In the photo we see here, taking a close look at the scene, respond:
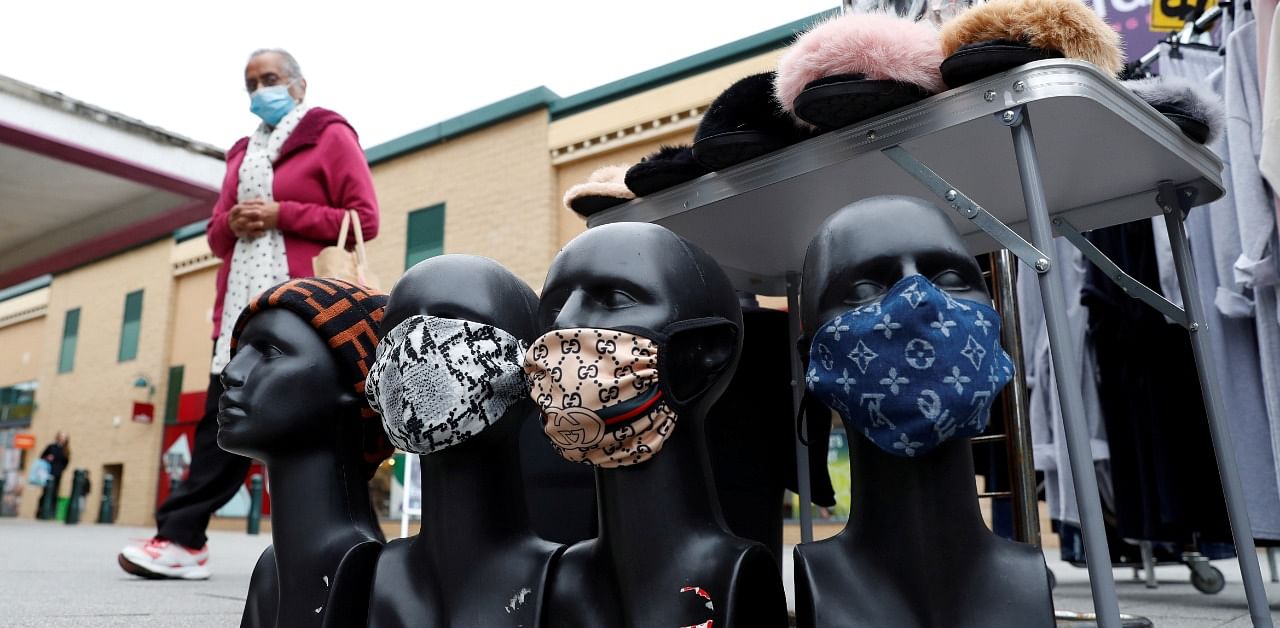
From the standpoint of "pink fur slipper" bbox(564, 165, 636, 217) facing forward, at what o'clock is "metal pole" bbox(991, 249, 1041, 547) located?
The metal pole is roughly at 7 o'clock from the pink fur slipper.

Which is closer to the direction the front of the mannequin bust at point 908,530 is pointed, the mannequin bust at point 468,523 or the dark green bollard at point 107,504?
the mannequin bust

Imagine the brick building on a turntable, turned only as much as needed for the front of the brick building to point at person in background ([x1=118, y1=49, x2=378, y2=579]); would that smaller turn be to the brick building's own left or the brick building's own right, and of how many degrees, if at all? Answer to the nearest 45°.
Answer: approximately 45° to the brick building's own left

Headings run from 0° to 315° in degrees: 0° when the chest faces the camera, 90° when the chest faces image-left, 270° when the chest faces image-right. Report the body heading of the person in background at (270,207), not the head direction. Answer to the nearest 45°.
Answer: approximately 45°

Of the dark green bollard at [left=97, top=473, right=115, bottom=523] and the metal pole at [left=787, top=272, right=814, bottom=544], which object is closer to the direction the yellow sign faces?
the metal pole

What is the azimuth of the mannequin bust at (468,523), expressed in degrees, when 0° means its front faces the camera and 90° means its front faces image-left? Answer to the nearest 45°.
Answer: approximately 45°
